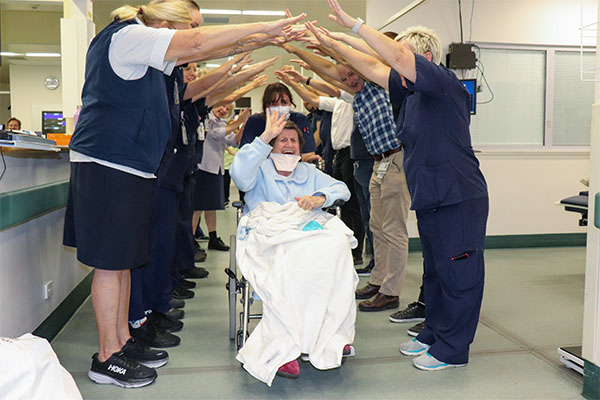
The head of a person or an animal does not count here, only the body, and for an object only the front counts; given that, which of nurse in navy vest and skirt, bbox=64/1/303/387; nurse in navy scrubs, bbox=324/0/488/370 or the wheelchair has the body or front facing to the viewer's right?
nurse in navy vest and skirt, bbox=64/1/303/387

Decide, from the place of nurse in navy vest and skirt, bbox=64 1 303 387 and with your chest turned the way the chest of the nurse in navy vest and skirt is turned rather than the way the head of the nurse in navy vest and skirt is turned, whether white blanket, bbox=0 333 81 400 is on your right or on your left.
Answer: on your right

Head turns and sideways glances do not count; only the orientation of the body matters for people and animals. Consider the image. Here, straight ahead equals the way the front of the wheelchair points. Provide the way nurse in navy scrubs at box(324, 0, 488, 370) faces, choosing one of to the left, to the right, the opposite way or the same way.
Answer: to the right

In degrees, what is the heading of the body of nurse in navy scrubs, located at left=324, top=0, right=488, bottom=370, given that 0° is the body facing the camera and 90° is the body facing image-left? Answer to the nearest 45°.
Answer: approximately 90°

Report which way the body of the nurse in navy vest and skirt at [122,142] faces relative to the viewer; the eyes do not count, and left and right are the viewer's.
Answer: facing to the right of the viewer

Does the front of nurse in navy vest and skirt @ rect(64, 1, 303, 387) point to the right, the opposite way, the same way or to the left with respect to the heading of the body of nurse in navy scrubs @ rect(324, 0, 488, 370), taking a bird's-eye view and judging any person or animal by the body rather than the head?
the opposite way

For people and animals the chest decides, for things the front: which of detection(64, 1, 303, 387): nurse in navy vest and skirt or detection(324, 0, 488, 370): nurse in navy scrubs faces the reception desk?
detection(324, 0, 488, 370): nurse in navy scrubs

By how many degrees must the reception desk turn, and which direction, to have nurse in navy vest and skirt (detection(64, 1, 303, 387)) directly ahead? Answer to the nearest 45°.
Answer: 0° — it already faces them

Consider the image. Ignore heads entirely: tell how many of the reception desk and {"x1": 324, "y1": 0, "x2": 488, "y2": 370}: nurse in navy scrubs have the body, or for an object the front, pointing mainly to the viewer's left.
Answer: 1

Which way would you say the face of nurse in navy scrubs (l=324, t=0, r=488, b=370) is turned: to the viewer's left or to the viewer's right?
to the viewer's left

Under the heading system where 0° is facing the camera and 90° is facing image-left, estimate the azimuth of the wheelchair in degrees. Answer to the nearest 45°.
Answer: approximately 0°
